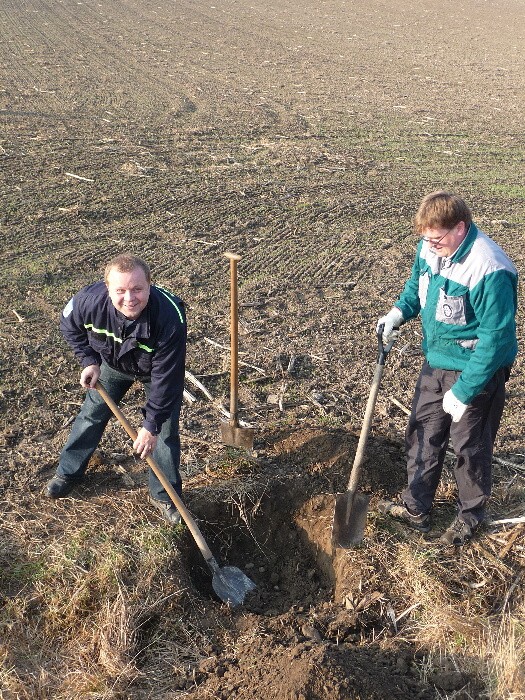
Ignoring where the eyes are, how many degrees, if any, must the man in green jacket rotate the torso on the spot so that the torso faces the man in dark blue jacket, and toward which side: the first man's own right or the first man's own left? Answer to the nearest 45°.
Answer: approximately 45° to the first man's own right

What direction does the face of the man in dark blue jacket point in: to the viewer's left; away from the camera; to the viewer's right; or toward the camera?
toward the camera

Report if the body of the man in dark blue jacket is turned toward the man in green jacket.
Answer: no

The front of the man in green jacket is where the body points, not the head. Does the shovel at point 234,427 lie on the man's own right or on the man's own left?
on the man's own right

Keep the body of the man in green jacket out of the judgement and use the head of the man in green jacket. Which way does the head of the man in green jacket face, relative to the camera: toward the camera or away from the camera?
toward the camera

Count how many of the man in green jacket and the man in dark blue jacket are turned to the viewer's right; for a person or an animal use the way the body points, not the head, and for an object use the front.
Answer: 0

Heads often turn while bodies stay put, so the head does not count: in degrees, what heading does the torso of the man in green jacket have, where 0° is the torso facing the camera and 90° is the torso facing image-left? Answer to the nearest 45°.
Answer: approximately 45°

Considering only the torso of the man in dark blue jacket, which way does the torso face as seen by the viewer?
toward the camera
